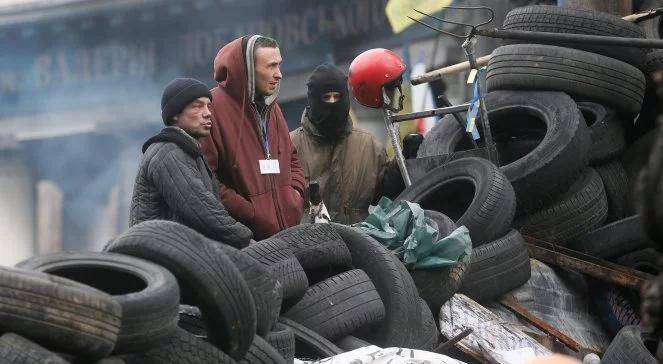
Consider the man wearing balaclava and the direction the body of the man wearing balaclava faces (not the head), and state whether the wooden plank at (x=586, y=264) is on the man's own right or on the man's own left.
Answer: on the man's own left

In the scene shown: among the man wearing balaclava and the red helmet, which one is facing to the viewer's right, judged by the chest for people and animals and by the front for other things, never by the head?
the red helmet

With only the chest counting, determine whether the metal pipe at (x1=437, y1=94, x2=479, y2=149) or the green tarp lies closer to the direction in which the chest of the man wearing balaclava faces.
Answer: the green tarp

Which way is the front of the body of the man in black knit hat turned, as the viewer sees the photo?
to the viewer's right

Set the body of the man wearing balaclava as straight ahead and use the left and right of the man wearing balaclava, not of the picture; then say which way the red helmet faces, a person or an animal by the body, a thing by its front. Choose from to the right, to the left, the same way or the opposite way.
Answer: to the left

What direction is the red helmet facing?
to the viewer's right

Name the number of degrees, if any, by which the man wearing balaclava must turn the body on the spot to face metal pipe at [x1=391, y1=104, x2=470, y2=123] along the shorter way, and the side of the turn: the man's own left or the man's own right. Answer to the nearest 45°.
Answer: approximately 135° to the man's own left

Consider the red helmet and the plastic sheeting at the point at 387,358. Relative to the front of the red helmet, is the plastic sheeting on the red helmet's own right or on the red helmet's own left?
on the red helmet's own right
